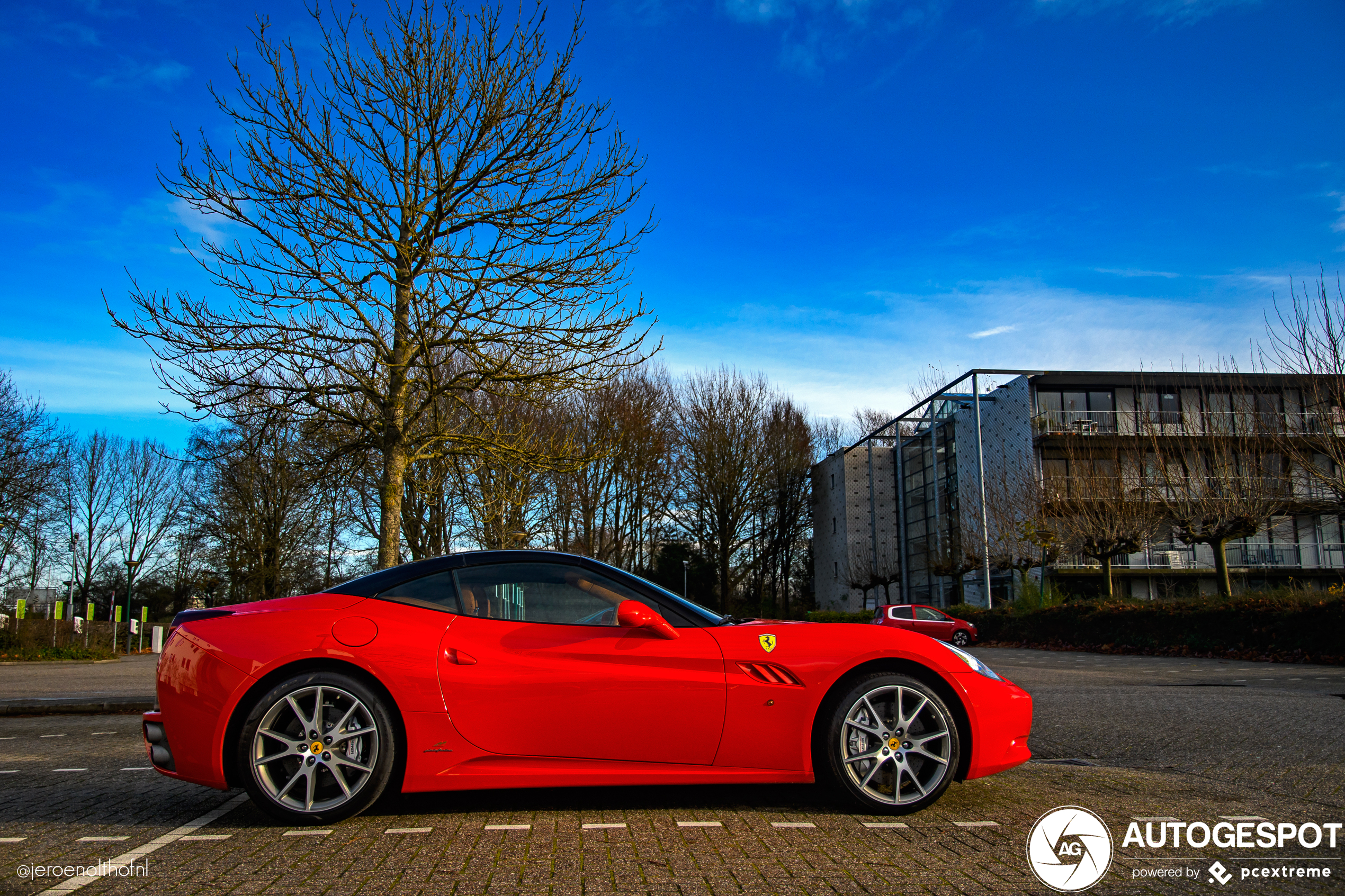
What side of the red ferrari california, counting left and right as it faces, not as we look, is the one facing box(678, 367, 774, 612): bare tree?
left

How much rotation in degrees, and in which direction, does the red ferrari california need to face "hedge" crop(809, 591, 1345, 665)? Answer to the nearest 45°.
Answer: approximately 45° to its left

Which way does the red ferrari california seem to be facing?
to the viewer's right

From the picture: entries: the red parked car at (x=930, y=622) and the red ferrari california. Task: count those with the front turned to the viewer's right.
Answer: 2

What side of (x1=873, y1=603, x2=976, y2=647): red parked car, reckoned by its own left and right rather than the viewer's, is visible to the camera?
right

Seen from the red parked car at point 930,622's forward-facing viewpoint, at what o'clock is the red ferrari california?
The red ferrari california is roughly at 3 o'clock from the red parked car.

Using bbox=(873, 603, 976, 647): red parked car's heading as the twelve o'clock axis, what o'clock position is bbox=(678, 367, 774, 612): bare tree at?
The bare tree is roughly at 8 o'clock from the red parked car.
